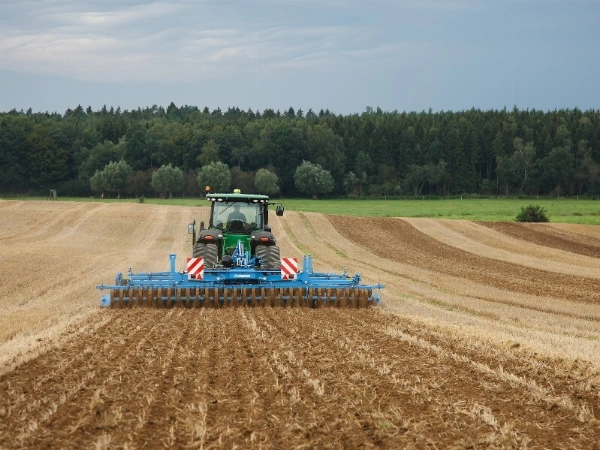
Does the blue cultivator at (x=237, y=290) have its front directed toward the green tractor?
yes

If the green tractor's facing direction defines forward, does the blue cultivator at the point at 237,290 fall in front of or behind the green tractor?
behind

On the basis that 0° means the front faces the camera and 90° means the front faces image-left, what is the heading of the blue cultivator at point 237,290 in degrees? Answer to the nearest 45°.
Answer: approximately 180°

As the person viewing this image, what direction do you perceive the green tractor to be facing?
facing away from the viewer

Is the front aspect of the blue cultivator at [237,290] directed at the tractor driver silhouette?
yes
